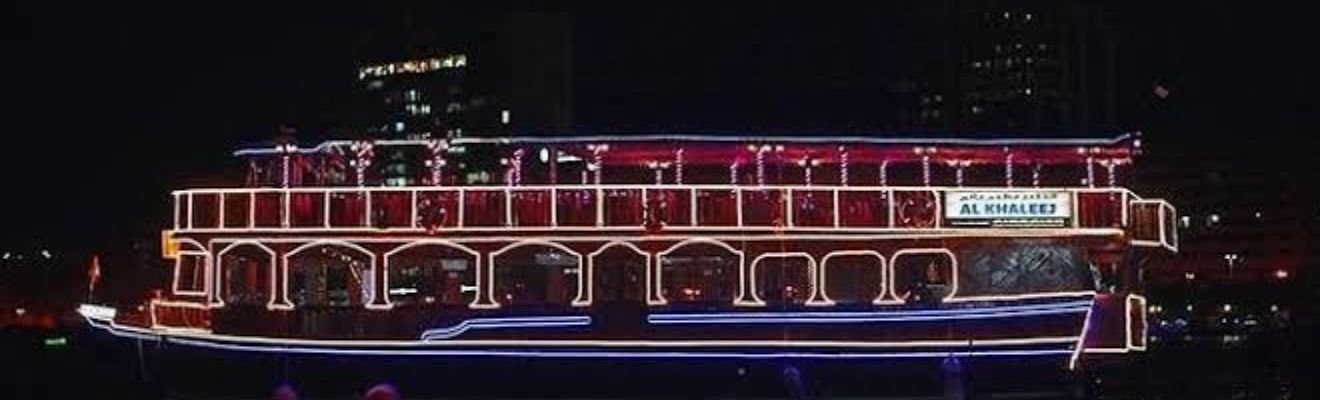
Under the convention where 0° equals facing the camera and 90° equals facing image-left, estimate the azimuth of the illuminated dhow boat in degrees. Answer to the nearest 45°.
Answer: approximately 90°
